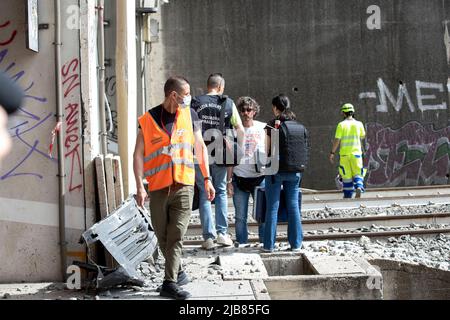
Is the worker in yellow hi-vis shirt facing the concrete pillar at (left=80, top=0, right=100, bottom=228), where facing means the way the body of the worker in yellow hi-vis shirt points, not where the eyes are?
no

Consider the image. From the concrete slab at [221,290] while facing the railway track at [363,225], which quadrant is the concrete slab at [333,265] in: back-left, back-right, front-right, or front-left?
front-right

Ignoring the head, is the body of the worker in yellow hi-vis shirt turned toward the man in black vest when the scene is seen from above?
no

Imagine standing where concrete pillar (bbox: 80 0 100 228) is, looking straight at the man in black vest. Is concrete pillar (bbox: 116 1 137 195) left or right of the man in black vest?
left
